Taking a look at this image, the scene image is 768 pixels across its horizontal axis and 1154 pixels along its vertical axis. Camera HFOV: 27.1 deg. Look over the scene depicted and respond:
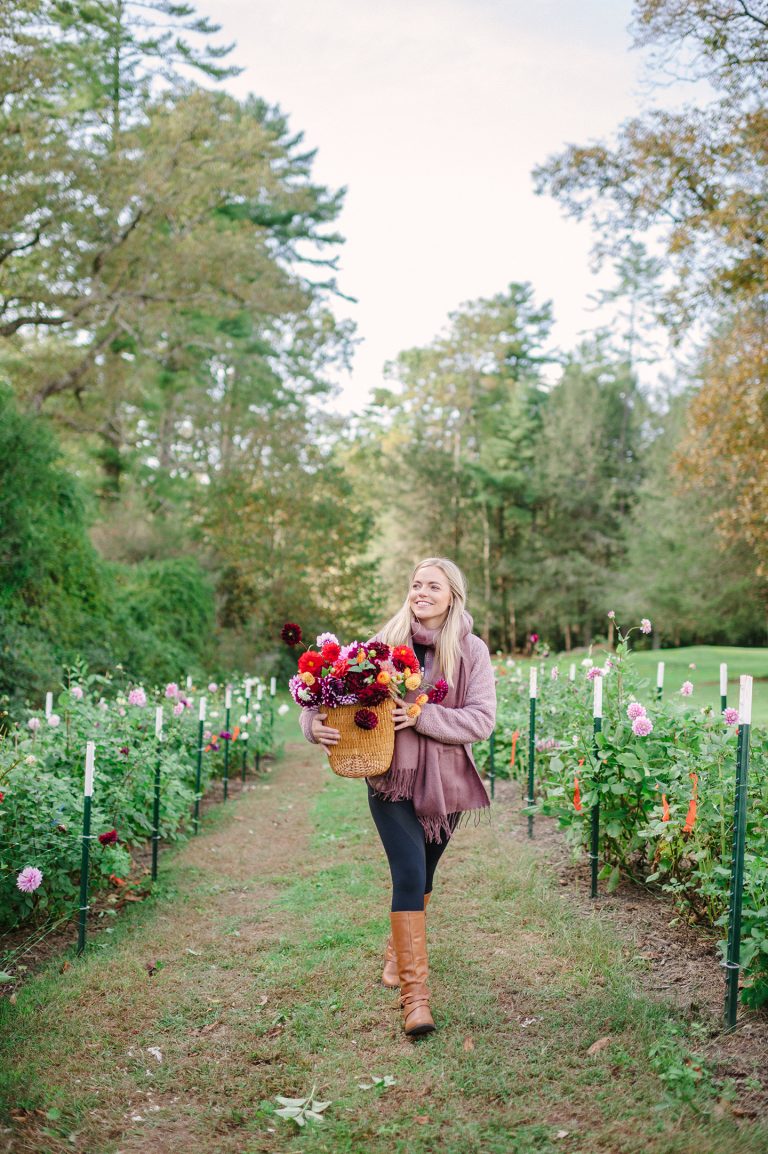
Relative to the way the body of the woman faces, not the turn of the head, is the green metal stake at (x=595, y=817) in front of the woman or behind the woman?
behind

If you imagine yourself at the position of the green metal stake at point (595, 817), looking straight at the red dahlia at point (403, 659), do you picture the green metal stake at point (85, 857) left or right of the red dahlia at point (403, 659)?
right

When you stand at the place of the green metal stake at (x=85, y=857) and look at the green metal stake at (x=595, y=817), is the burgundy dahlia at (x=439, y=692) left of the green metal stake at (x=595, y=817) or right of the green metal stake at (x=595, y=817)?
right

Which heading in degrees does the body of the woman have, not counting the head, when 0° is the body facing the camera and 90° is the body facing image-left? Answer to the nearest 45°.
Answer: approximately 0°
